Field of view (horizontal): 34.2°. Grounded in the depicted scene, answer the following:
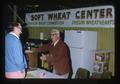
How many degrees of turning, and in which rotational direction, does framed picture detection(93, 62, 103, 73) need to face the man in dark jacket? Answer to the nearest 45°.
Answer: approximately 90° to its right

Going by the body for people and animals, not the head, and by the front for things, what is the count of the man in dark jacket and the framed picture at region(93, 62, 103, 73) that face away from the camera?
0

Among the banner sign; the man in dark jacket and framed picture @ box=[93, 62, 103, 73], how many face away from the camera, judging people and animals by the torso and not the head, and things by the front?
0

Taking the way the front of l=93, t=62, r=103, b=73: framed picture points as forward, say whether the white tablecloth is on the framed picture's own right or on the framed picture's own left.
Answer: on the framed picture's own right

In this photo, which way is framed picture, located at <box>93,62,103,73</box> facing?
toward the camera
